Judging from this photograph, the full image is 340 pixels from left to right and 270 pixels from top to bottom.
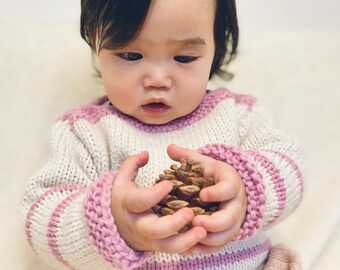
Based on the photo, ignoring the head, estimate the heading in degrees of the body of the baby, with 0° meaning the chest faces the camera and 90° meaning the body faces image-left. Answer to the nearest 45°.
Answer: approximately 0°
